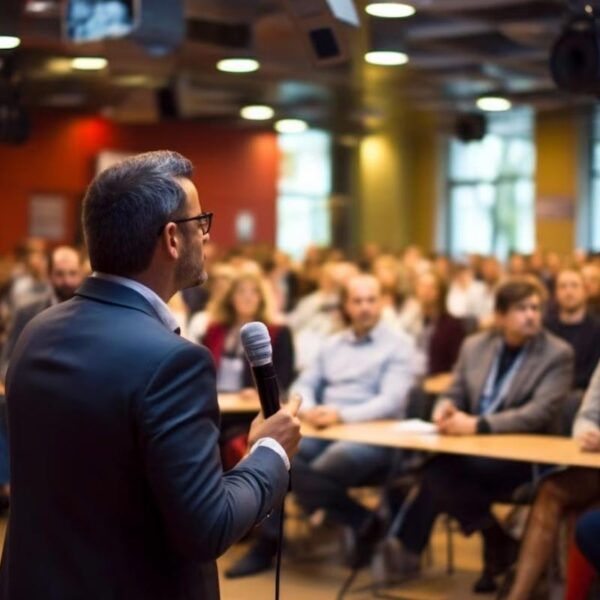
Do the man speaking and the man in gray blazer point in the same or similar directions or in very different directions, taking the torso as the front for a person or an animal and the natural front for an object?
very different directions

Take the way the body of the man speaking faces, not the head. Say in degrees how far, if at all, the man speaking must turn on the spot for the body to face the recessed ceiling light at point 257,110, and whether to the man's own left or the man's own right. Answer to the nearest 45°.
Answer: approximately 45° to the man's own left

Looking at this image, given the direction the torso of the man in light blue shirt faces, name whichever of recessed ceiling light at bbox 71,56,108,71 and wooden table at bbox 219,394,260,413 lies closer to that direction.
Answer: the wooden table

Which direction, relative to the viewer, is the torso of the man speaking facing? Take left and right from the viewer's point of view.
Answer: facing away from the viewer and to the right of the viewer

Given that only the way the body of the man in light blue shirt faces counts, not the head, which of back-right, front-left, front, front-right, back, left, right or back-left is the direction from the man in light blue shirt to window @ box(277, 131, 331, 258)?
back-right

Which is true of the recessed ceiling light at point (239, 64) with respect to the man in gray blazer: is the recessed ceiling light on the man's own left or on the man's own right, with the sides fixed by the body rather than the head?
on the man's own right

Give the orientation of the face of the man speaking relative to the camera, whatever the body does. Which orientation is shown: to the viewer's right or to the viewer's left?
to the viewer's right

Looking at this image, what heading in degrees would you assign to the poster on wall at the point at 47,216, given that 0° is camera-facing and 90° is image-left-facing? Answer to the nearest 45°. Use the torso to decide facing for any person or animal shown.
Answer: approximately 0°
